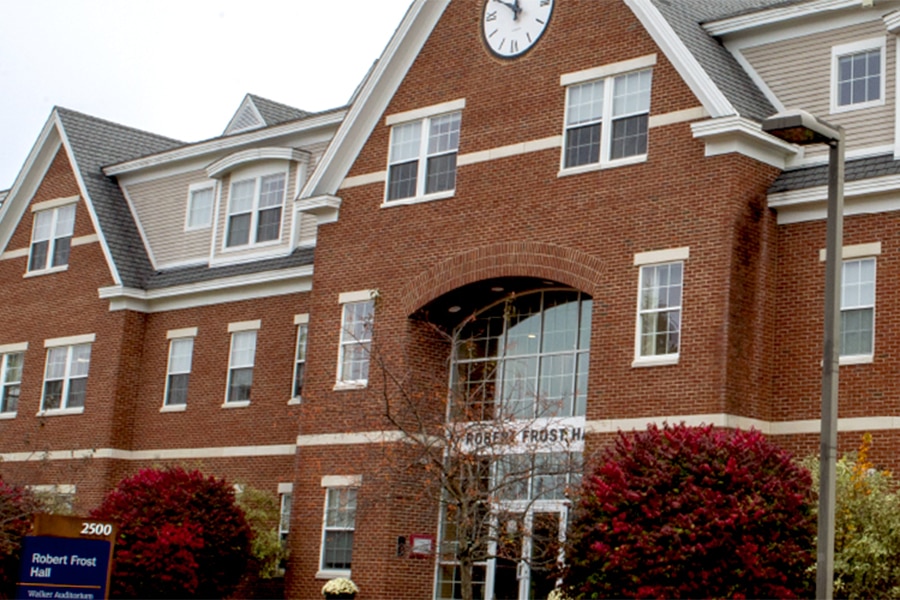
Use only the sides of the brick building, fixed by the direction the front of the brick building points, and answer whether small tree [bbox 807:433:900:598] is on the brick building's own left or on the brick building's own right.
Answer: on the brick building's own left

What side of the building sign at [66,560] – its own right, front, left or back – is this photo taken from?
front

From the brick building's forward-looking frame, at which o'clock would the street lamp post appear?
The street lamp post is roughly at 10 o'clock from the brick building.

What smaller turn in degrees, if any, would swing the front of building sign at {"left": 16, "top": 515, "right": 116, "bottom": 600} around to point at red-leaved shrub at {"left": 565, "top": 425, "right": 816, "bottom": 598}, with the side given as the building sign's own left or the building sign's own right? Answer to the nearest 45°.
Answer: approximately 90° to the building sign's own left

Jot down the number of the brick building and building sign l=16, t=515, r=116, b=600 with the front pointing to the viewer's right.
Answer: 0

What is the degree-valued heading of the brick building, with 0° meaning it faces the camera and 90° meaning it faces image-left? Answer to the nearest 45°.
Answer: approximately 45°

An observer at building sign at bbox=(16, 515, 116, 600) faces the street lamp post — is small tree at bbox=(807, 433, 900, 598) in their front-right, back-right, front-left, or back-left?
front-left

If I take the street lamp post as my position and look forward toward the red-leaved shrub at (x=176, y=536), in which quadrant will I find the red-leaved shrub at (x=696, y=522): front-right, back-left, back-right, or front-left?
front-right

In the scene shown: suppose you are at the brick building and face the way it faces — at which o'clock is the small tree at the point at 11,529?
The small tree is roughly at 2 o'clock from the brick building.

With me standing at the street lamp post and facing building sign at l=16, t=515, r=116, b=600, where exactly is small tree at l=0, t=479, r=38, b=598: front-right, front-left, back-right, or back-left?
front-right

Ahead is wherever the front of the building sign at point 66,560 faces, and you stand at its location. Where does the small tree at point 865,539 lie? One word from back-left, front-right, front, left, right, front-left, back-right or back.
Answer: left
